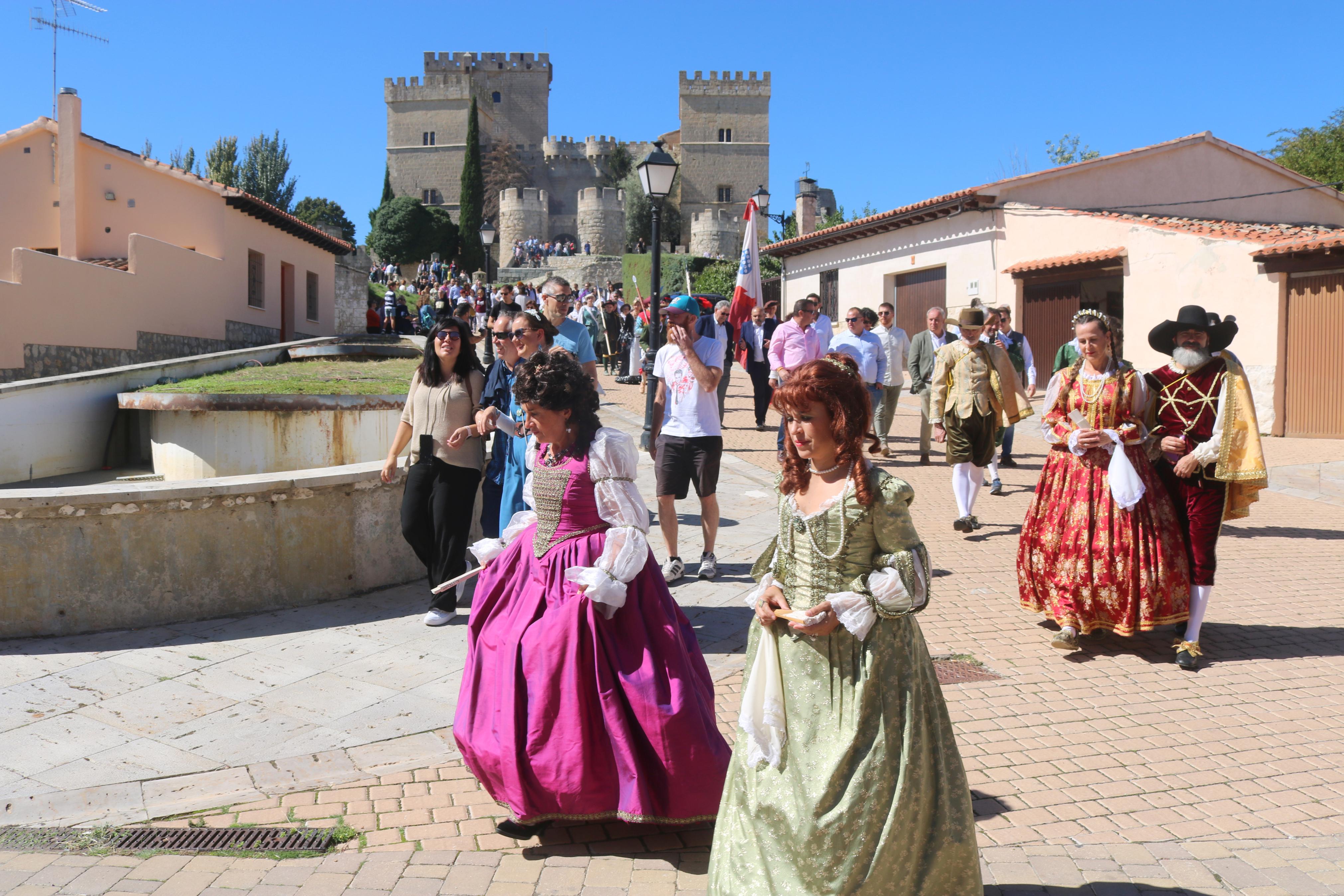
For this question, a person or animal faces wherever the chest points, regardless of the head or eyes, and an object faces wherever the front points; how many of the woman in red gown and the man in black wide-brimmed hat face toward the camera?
2

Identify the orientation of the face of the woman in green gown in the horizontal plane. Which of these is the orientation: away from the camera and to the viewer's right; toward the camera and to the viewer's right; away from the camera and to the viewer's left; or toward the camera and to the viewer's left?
toward the camera and to the viewer's left

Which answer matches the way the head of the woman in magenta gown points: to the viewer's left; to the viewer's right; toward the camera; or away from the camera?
to the viewer's left

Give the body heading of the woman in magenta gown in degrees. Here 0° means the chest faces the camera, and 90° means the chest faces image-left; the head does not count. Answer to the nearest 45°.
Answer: approximately 45°

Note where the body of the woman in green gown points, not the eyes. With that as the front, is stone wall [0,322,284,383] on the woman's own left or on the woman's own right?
on the woman's own right

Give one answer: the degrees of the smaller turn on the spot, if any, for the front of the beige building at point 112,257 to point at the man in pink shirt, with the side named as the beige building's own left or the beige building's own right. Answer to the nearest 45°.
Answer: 0° — it already faces them

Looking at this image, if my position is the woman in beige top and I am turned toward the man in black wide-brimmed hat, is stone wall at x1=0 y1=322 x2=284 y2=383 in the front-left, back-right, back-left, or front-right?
back-left

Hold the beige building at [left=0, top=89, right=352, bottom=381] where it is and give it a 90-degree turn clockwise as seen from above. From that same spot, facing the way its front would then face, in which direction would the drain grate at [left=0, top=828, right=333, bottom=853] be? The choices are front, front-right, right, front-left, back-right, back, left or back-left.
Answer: front-left
